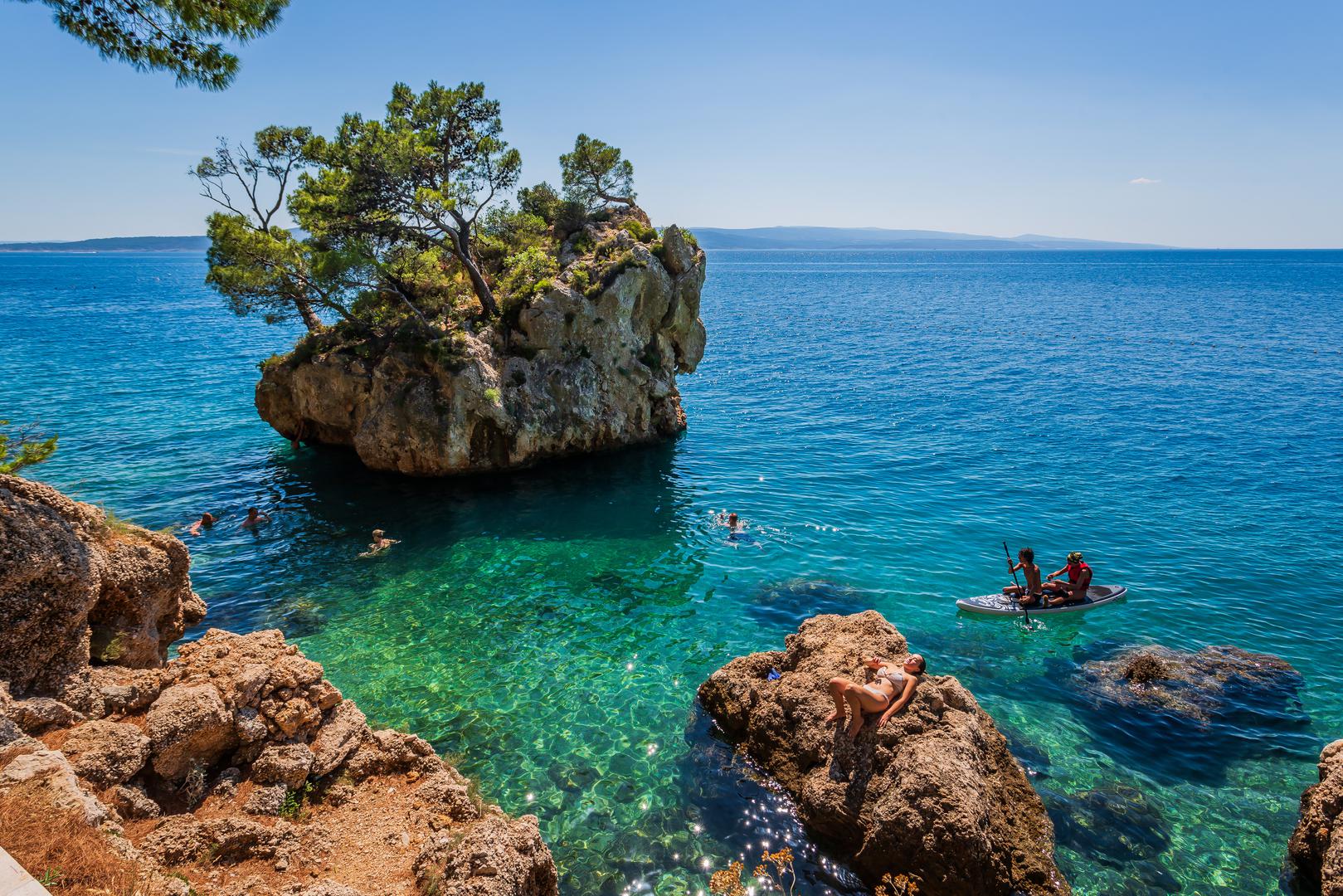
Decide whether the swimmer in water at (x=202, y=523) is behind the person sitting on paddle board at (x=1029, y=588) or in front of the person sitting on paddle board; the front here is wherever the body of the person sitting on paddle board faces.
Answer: in front

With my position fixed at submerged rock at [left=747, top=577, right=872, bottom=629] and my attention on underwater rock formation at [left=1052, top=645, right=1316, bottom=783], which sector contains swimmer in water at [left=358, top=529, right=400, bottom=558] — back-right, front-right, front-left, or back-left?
back-right

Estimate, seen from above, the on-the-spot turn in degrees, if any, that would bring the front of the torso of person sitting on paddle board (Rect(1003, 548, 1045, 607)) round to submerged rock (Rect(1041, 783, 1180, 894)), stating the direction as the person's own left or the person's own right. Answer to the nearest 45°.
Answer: approximately 90° to the person's own left

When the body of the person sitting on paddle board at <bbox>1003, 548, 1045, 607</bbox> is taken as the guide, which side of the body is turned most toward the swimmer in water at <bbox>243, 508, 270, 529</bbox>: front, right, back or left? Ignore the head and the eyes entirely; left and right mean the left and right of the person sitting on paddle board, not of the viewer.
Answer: front

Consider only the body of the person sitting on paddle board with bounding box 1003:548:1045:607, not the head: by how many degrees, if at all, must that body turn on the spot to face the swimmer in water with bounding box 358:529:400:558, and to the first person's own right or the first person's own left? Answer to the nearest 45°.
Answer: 0° — they already face them

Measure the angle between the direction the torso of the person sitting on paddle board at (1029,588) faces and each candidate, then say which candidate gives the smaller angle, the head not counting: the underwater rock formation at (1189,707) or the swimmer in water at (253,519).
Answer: the swimmer in water

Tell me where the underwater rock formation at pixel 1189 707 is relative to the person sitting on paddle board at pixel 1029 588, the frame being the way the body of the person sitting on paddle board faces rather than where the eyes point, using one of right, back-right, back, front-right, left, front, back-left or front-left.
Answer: back-left

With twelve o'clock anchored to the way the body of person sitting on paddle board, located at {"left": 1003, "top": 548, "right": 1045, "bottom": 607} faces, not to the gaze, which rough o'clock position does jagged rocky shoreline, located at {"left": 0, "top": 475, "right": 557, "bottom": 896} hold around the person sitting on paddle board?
The jagged rocky shoreline is roughly at 10 o'clock from the person sitting on paddle board.

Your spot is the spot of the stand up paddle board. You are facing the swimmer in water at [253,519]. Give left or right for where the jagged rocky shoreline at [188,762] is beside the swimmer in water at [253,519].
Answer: left

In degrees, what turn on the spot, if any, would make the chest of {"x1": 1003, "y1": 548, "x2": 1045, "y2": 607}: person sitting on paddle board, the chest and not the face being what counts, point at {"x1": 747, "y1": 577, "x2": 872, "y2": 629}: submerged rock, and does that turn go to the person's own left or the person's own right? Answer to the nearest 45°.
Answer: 0° — they already face it

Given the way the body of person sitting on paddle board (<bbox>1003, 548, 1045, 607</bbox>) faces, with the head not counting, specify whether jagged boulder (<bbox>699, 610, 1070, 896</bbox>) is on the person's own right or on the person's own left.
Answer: on the person's own left

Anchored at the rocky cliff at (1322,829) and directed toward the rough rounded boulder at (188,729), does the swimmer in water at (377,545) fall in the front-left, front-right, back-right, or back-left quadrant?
front-right

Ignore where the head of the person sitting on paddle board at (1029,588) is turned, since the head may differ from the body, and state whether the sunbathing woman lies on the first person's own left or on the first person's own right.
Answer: on the first person's own left

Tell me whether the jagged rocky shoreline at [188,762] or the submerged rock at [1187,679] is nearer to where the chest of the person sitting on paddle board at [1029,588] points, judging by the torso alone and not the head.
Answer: the jagged rocky shoreline

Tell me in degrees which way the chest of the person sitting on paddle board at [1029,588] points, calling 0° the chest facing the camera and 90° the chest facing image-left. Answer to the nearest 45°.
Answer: approximately 90°

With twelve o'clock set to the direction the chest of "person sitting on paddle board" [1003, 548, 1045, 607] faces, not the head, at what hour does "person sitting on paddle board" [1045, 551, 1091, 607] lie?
"person sitting on paddle board" [1045, 551, 1091, 607] is roughly at 5 o'clock from "person sitting on paddle board" [1003, 548, 1045, 607].
